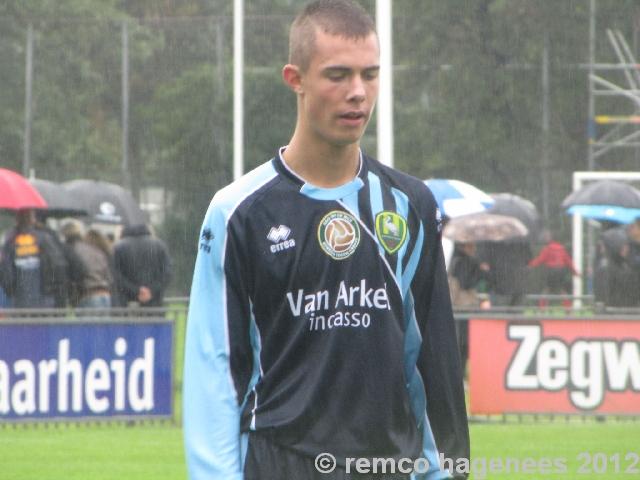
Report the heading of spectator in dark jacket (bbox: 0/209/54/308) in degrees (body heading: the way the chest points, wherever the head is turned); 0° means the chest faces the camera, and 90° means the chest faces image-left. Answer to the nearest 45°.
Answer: approximately 180°

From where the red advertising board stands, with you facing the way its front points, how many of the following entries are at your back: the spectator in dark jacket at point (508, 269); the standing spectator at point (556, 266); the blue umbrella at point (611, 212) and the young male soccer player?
3

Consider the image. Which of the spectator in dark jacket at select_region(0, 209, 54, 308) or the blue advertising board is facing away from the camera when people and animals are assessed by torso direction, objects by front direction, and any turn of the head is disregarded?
the spectator in dark jacket

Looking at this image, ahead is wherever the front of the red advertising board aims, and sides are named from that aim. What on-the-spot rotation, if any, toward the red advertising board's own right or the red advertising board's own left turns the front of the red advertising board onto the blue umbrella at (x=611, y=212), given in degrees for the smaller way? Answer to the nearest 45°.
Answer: approximately 180°

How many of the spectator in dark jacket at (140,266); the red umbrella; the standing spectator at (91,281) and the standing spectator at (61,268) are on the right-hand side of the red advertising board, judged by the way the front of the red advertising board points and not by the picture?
4

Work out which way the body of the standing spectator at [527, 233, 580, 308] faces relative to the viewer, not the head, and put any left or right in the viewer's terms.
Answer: facing away from the viewer

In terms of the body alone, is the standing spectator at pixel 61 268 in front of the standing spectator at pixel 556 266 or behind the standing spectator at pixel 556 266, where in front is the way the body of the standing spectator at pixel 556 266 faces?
behind

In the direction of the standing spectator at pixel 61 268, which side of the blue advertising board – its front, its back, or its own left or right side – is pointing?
back

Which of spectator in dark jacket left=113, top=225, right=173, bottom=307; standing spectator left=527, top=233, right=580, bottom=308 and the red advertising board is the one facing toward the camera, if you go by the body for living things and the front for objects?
the red advertising board

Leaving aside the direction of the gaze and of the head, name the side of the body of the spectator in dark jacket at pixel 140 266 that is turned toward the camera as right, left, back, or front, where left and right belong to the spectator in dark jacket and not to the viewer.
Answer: back

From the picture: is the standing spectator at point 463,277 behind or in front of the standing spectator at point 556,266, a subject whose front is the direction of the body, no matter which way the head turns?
behind
